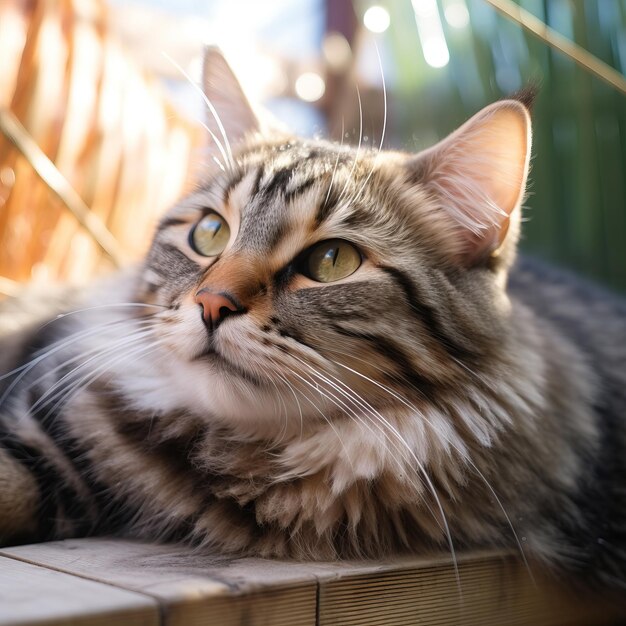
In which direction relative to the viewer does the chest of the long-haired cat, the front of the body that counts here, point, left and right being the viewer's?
facing the viewer and to the left of the viewer
